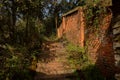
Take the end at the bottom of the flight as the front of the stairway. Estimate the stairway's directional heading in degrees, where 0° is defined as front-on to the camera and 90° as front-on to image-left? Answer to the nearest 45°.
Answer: approximately 0°
